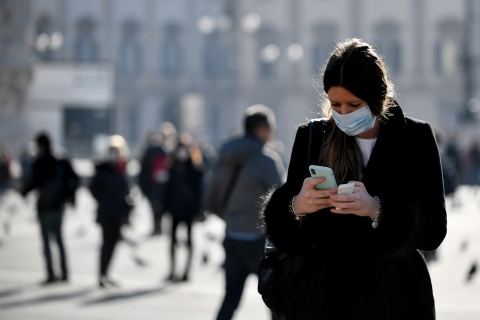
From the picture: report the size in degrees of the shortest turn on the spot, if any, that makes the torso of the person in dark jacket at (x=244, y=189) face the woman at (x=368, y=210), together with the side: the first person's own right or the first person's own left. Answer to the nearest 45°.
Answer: approximately 135° to the first person's own right

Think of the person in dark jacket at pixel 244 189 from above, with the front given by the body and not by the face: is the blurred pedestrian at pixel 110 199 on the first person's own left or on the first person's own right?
on the first person's own left

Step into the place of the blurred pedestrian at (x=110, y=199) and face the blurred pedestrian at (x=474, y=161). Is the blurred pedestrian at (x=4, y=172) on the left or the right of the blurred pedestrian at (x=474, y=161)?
left

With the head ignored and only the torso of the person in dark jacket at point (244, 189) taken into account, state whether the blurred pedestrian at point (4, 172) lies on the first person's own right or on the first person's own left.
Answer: on the first person's own left

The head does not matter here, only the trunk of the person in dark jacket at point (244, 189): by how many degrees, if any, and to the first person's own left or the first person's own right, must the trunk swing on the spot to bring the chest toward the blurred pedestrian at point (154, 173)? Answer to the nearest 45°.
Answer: approximately 45° to the first person's own left

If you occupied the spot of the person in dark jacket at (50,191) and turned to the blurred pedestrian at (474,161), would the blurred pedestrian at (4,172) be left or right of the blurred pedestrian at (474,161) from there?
left

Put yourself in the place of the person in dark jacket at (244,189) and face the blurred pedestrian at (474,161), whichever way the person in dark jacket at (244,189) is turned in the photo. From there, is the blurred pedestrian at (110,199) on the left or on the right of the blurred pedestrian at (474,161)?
left

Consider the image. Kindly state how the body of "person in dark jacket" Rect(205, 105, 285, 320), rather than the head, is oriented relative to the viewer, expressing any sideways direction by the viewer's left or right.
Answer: facing away from the viewer and to the right of the viewer

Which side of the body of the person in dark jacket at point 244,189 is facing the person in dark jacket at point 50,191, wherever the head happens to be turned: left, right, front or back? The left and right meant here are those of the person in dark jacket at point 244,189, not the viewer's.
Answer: left

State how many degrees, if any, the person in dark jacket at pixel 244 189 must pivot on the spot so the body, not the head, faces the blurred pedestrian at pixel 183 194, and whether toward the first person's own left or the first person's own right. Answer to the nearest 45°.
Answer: approximately 45° to the first person's own left
